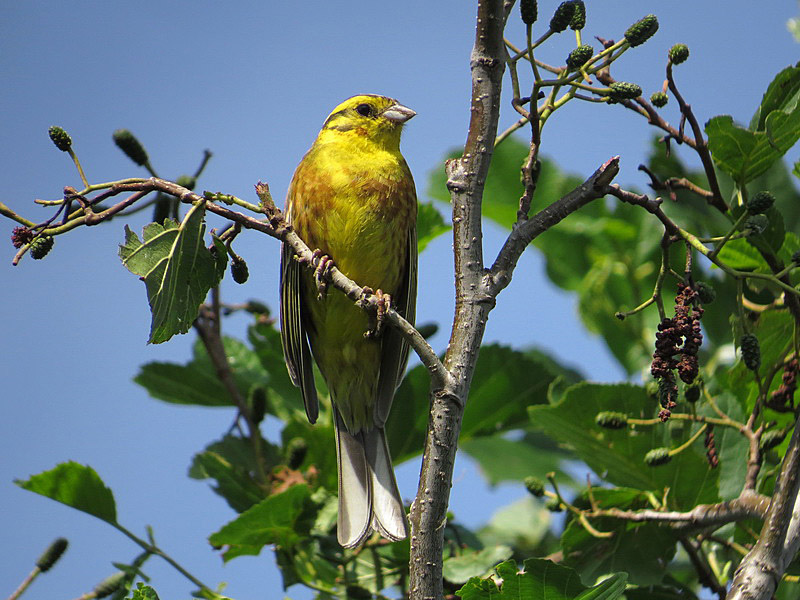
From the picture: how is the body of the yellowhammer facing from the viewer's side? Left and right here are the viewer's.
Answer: facing the viewer
